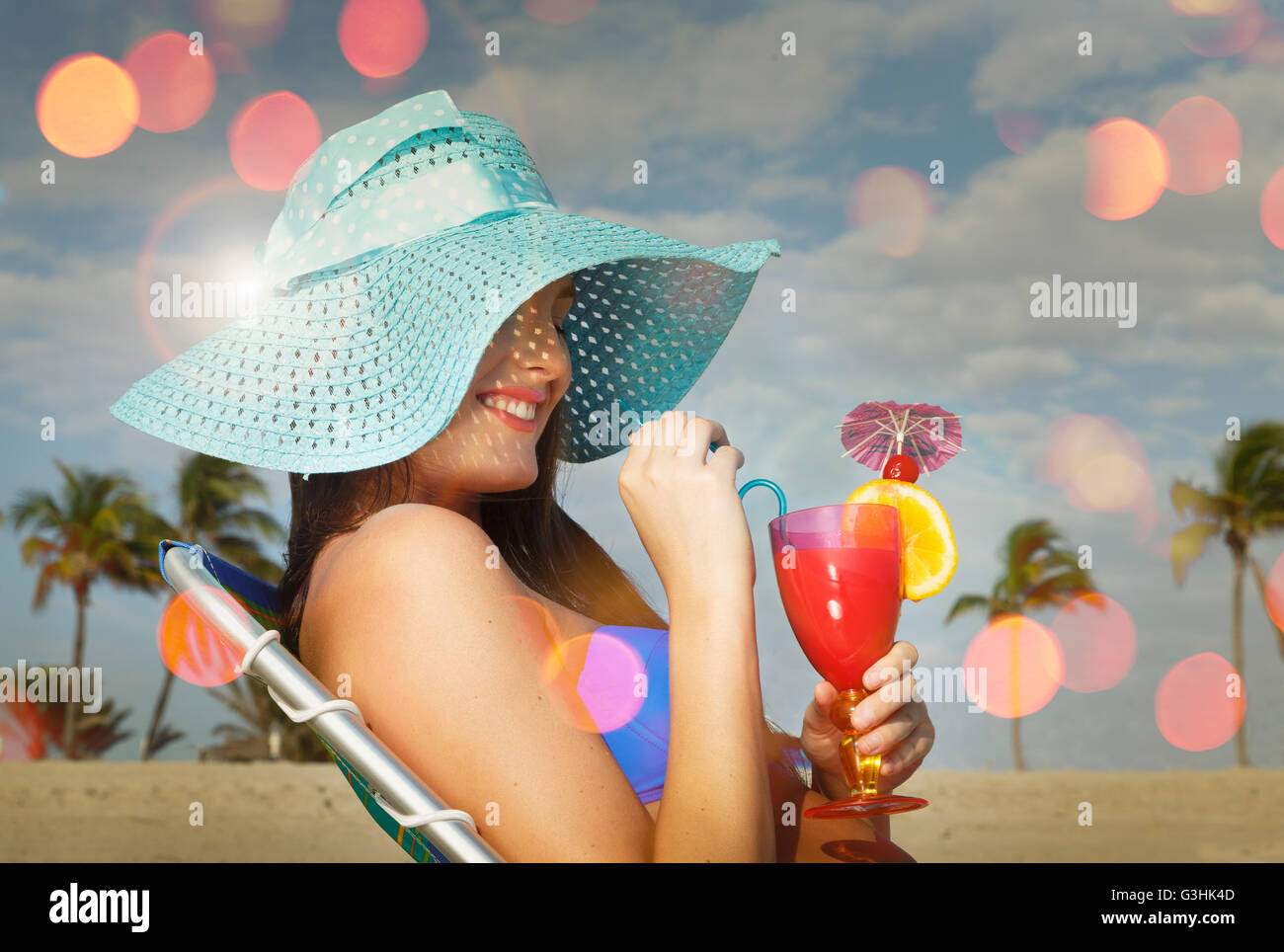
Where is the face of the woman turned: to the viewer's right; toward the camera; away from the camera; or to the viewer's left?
to the viewer's right

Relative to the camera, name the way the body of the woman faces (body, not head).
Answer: to the viewer's right
